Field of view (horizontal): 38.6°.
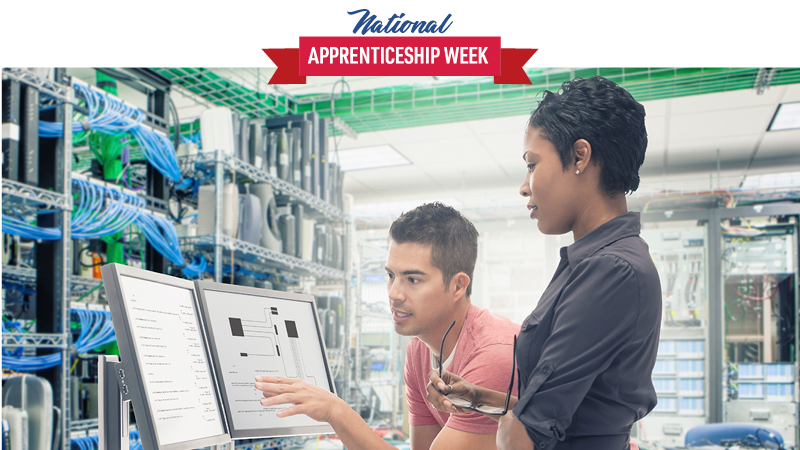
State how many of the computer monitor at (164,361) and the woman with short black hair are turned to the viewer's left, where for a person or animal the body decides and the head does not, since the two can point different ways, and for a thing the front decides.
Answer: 1

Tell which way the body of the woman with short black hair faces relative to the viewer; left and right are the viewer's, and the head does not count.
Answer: facing to the left of the viewer

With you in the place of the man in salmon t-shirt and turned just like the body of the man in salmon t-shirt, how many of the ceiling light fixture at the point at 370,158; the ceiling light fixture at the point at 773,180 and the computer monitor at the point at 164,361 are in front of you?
1

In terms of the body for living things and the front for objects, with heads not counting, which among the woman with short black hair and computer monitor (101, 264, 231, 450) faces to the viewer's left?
the woman with short black hair

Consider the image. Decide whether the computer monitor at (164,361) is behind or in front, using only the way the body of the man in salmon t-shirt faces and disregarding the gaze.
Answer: in front

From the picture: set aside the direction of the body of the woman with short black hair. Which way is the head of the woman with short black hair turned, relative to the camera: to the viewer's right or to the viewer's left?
to the viewer's left

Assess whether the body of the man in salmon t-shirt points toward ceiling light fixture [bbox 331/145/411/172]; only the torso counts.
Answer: no

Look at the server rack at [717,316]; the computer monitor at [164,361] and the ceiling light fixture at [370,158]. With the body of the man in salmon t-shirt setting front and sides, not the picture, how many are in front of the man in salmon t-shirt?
1

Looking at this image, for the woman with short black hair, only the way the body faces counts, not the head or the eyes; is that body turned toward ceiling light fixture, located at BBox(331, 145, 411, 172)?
no

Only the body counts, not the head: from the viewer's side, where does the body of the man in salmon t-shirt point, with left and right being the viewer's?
facing the viewer and to the left of the viewer

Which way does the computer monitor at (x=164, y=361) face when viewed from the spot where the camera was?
facing the viewer and to the right of the viewer

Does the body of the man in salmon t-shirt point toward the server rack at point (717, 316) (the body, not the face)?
no
